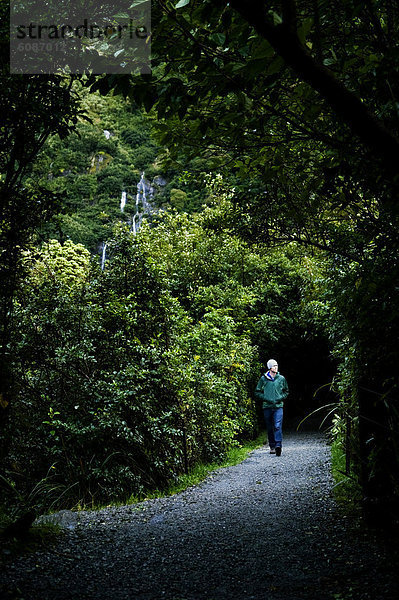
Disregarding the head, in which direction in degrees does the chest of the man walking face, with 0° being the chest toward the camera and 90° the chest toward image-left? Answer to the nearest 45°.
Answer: approximately 0°
